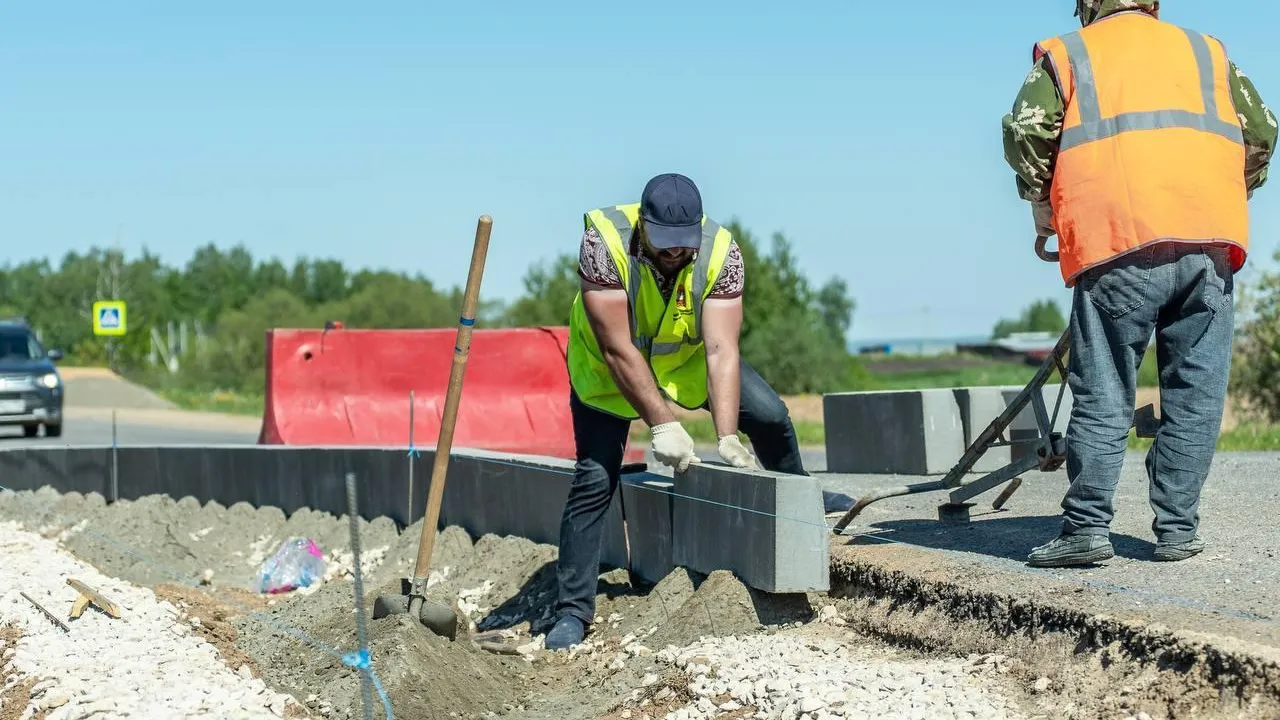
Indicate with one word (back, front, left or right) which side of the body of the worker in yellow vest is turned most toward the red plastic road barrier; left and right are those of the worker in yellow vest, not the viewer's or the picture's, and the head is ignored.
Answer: back

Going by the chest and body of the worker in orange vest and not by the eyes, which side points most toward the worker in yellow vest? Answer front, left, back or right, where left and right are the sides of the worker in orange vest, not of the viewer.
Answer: left

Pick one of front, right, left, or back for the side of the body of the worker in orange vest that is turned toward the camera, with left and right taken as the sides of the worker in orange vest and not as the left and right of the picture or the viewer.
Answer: back

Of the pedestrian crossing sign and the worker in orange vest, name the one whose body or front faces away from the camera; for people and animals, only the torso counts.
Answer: the worker in orange vest

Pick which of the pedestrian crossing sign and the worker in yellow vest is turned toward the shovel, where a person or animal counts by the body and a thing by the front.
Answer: the pedestrian crossing sign

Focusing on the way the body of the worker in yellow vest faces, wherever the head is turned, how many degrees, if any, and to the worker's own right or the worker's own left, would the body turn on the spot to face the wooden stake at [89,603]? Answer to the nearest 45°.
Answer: approximately 90° to the worker's own right
